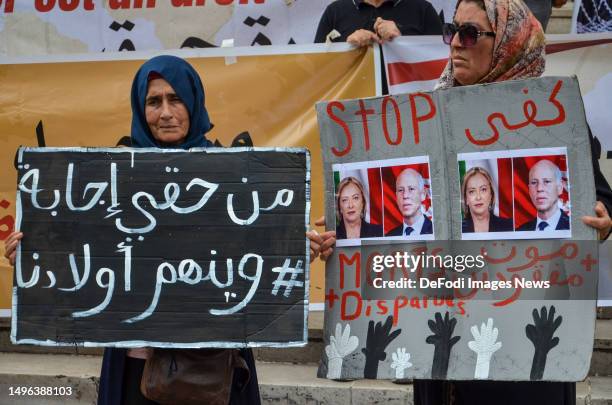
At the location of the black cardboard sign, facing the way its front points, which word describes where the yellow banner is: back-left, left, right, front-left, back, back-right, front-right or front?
back

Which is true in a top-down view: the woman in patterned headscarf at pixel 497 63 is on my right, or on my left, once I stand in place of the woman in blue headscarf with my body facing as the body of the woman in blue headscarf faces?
on my left

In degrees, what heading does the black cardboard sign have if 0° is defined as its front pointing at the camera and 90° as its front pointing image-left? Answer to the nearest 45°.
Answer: approximately 0°

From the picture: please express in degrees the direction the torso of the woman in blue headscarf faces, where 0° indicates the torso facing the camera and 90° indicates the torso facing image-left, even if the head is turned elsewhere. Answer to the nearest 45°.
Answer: approximately 0°

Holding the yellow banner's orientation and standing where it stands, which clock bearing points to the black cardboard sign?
The black cardboard sign is roughly at 12 o'clock from the yellow banner.

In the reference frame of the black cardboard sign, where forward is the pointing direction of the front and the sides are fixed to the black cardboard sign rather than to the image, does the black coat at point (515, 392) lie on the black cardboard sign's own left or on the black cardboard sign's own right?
on the black cardboard sign's own left

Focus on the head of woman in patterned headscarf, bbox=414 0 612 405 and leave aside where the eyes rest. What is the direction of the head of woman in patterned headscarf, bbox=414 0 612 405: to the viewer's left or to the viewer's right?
to the viewer's left

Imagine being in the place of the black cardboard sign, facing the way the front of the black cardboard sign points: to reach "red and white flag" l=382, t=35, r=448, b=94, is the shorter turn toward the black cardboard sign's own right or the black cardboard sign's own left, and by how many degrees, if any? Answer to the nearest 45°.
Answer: approximately 135° to the black cardboard sign's own left
